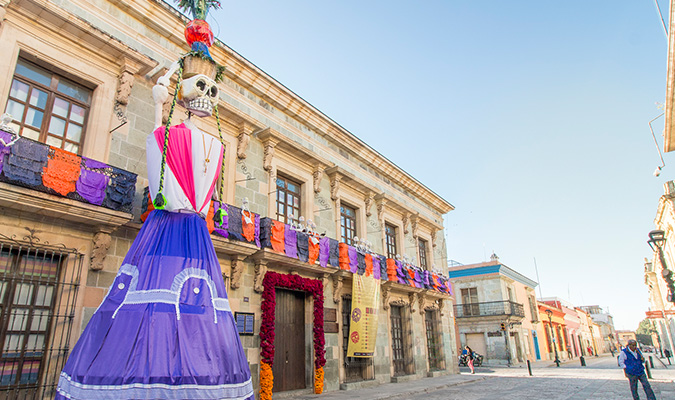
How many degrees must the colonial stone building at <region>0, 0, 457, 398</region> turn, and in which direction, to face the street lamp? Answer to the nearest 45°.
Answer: approximately 45° to its left

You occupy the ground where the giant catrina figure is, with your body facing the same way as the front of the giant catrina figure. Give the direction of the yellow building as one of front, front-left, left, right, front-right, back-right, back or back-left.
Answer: left

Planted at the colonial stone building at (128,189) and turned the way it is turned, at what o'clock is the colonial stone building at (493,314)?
the colonial stone building at (493,314) is roughly at 9 o'clock from the colonial stone building at (128,189).

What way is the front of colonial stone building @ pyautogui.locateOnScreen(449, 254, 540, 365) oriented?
toward the camera

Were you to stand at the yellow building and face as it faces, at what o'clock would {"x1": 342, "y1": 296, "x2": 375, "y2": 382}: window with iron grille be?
The window with iron grille is roughly at 2 o'clock from the yellow building.

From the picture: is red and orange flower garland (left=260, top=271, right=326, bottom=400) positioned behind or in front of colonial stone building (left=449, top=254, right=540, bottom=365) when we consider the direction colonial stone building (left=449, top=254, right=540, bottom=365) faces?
in front

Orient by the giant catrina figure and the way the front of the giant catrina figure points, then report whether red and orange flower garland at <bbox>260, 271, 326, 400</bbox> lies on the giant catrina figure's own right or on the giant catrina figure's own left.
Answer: on the giant catrina figure's own left

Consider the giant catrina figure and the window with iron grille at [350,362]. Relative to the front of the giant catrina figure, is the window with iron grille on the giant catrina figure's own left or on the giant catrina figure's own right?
on the giant catrina figure's own left

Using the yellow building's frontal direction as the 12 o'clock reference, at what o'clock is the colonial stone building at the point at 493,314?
The colonial stone building is roughly at 2 o'clock from the yellow building.
